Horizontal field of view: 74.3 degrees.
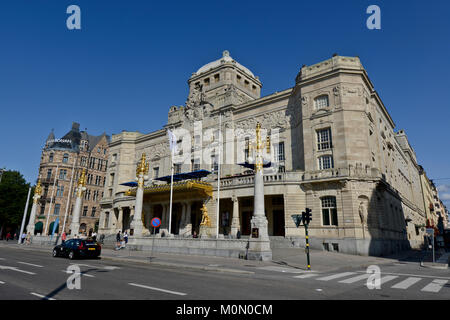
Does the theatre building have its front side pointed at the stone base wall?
yes

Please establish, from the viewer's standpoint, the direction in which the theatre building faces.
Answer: facing the viewer and to the left of the viewer

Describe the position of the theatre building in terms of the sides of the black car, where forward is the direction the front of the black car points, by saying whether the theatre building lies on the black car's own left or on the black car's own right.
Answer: on the black car's own right

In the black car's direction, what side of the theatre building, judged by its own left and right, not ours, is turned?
front

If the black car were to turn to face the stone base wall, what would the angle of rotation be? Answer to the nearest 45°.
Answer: approximately 135° to its right

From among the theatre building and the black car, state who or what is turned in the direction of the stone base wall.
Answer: the theatre building

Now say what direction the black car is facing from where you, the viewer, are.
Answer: facing away from the viewer and to the left of the viewer

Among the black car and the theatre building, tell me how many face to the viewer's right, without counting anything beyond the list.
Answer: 0
